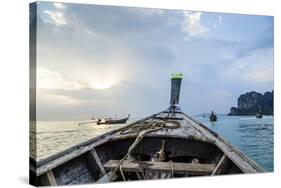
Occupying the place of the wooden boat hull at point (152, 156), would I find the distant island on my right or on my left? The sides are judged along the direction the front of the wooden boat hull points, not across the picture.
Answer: on my right
